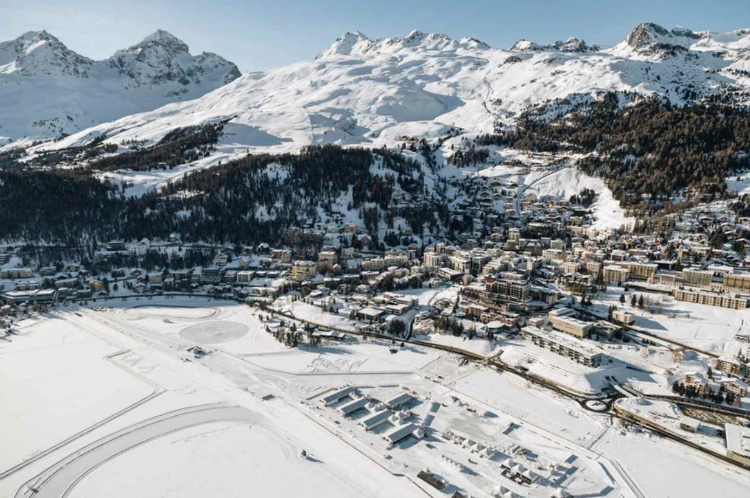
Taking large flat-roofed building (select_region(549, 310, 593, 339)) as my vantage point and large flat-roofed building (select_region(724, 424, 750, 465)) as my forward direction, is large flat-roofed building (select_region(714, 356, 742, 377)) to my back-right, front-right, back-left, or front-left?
front-left

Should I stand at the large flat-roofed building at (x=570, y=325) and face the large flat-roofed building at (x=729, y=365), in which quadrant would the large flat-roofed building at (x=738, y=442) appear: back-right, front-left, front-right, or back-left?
front-right

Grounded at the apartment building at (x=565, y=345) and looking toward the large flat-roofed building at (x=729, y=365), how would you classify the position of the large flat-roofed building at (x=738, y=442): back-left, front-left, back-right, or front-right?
front-right

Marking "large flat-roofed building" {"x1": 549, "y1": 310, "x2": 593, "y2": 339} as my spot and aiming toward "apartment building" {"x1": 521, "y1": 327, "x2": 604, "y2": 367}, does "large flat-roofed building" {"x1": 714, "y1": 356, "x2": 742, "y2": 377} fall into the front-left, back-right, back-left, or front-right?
front-left

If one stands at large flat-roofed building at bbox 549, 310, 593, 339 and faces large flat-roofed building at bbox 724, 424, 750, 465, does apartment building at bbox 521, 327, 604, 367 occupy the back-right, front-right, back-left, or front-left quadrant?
front-right

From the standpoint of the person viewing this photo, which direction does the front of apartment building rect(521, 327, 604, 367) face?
facing the viewer and to the left of the viewer

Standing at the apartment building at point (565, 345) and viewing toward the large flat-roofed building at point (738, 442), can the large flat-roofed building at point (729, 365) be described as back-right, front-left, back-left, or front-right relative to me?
front-left

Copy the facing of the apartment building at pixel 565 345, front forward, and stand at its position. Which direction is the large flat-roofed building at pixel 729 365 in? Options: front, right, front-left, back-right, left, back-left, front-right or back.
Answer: back-left

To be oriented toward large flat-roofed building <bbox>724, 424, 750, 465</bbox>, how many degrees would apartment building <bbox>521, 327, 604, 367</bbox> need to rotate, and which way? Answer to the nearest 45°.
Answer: approximately 90° to its left
